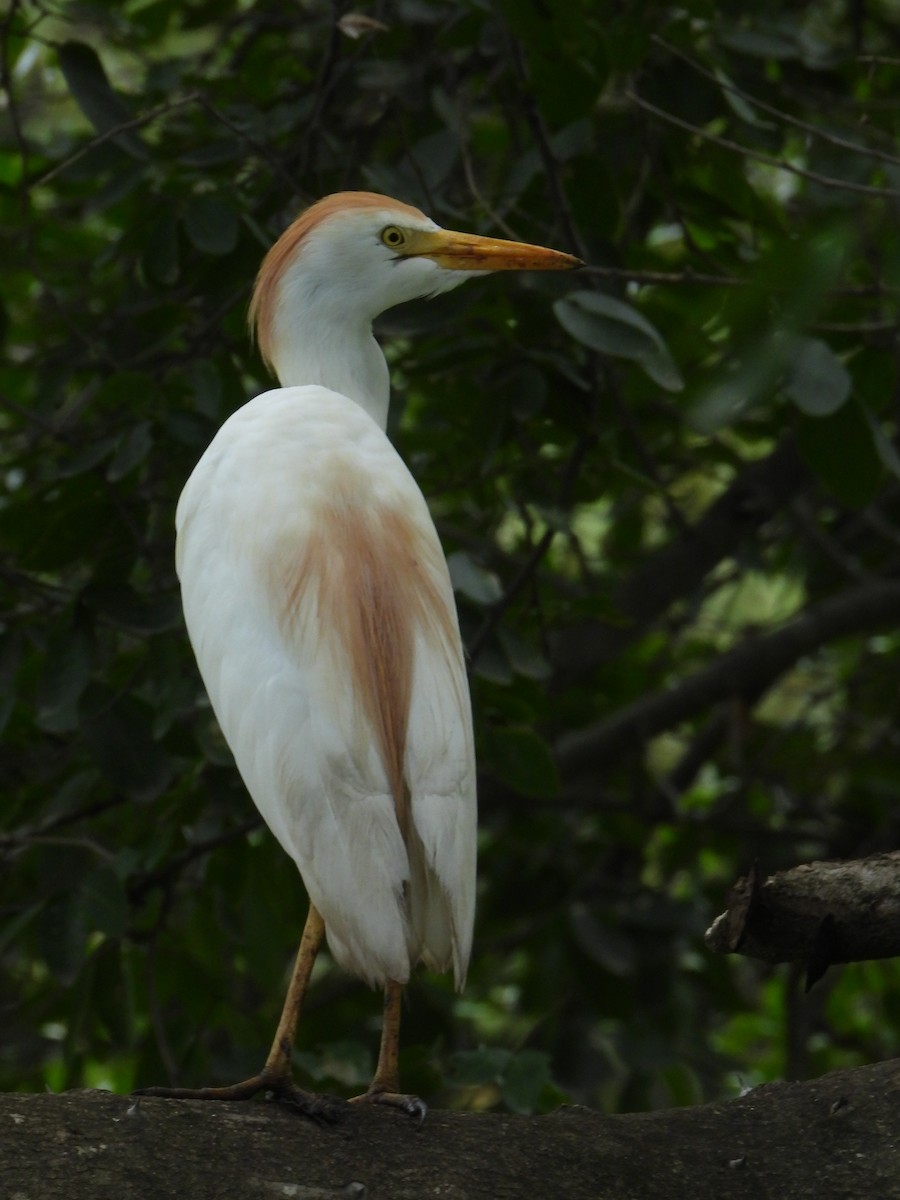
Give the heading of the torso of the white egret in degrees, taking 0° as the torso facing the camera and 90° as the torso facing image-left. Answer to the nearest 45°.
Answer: approximately 135°
